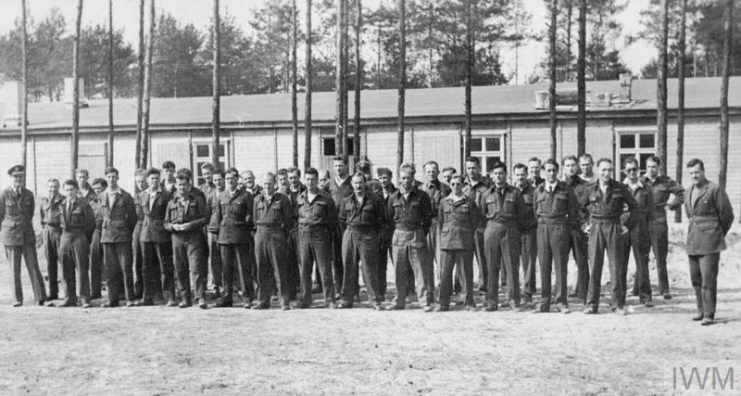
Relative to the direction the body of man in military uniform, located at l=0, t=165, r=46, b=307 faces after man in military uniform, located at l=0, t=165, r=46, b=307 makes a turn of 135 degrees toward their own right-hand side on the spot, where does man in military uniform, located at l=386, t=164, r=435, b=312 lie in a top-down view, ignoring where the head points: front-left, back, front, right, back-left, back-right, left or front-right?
back

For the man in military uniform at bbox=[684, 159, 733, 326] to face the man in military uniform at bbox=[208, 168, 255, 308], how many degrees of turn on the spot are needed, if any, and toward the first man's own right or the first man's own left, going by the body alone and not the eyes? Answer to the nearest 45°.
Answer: approximately 45° to the first man's own right

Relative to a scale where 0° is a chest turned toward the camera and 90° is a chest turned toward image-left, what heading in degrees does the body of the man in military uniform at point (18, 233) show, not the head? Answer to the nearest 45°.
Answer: approximately 0°

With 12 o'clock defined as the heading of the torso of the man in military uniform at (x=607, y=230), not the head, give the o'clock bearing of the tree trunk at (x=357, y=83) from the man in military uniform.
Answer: The tree trunk is roughly at 5 o'clock from the man in military uniform.

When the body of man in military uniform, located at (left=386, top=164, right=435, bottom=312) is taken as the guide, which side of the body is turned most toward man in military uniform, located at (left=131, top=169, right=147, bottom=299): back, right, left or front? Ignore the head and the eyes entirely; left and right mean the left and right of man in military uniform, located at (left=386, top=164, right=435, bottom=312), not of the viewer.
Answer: right

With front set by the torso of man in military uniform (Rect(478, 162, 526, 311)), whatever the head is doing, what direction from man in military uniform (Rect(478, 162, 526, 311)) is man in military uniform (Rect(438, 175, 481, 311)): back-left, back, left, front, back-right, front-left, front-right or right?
right

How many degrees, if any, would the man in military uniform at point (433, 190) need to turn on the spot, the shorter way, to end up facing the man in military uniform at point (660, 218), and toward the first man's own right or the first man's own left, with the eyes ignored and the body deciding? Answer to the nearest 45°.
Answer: approximately 90° to the first man's own left

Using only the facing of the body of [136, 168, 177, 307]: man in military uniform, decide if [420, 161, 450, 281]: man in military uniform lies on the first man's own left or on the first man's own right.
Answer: on the first man's own left

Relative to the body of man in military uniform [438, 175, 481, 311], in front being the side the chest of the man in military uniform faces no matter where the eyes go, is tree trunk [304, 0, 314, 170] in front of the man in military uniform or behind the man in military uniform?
behind

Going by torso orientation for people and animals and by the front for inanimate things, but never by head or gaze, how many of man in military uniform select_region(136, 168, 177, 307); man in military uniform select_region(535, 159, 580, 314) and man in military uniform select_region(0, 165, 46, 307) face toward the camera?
3
